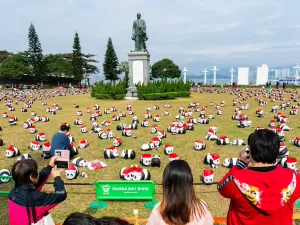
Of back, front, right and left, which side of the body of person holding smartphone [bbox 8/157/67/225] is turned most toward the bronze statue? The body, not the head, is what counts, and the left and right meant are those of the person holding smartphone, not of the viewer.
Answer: front

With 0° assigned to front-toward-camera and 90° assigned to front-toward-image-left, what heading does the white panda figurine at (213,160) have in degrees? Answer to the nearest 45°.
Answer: approximately 315°

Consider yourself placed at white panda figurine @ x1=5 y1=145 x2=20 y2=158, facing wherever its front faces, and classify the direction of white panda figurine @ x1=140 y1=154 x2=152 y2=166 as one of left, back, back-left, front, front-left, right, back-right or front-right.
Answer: left

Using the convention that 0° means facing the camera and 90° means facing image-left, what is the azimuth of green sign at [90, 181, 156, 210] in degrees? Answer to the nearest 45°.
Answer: approximately 0°

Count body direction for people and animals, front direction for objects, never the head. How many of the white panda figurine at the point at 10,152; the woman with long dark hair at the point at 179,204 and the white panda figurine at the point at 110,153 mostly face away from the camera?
1

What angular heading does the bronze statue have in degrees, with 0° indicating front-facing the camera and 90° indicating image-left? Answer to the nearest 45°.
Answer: approximately 0°

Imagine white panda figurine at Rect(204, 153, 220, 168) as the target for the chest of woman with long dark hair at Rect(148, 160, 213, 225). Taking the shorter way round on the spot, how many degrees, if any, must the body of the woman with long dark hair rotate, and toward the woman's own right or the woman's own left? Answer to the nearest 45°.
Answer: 0° — they already face it

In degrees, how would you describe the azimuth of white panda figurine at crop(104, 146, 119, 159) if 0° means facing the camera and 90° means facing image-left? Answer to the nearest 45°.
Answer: approximately 315°

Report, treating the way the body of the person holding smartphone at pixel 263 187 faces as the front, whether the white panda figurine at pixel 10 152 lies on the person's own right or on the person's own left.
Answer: on the person's own left

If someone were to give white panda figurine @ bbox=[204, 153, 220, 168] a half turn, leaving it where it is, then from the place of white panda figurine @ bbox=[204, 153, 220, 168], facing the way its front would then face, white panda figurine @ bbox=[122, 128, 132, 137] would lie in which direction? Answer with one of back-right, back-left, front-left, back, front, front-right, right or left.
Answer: front

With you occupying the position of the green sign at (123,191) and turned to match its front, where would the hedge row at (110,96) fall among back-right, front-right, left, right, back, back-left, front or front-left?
back

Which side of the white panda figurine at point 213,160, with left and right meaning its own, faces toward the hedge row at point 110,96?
back

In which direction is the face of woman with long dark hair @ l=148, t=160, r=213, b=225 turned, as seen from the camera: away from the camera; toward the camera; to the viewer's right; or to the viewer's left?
away from the camera

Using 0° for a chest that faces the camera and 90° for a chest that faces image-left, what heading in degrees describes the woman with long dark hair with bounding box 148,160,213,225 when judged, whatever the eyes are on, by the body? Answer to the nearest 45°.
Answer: approximately 180°

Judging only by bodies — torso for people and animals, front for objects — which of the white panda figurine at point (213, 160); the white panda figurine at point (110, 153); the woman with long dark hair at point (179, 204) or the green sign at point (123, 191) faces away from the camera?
the woman with long dark hair
